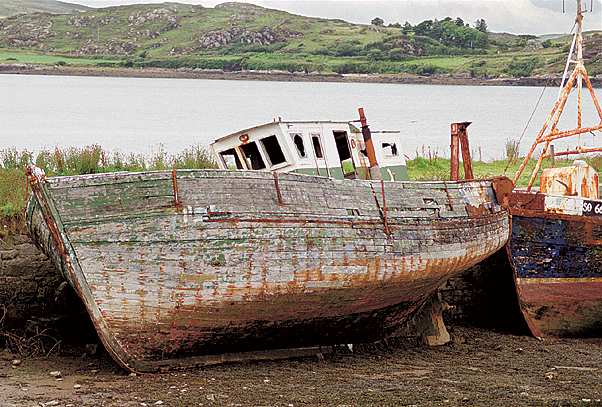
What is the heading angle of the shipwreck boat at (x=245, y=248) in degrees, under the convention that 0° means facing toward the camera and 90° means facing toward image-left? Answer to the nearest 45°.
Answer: approximately 45°

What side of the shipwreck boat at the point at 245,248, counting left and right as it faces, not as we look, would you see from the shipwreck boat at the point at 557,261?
back
